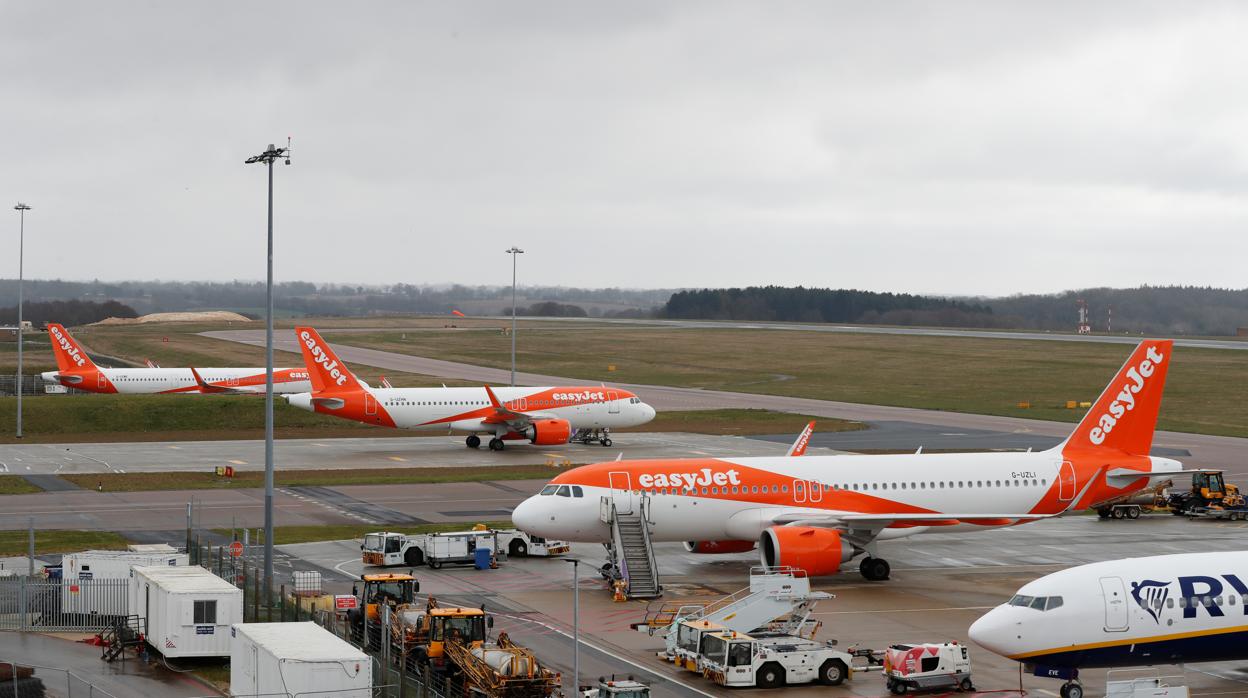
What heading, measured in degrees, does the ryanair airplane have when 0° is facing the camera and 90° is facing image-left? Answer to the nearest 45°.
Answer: approximately 90°

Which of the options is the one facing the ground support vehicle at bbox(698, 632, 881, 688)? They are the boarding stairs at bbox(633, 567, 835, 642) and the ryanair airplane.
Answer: the ryanair airplane

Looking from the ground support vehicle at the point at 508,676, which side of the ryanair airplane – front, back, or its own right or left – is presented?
front

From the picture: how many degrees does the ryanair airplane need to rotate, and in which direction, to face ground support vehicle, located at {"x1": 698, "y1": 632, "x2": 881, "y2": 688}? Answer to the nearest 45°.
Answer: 0° — it already faces it

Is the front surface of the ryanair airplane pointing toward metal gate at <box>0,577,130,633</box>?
yes

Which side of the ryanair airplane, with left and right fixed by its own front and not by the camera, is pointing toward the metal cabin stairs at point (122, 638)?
front

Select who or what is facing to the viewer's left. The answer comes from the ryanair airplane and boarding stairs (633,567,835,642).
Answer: the ryanair airplane

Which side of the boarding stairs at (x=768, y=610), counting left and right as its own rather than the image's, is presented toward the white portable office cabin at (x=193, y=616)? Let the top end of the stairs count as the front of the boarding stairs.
back

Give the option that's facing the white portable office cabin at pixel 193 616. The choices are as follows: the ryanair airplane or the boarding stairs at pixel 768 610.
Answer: the ryanair airplane

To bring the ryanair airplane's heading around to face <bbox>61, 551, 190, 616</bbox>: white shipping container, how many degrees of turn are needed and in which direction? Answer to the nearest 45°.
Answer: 0° — it already faces it

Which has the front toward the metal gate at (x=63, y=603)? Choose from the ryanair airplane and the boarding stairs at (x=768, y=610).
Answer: the ryanair airplane

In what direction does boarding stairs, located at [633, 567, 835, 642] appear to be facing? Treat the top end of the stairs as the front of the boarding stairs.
to the viewer's right

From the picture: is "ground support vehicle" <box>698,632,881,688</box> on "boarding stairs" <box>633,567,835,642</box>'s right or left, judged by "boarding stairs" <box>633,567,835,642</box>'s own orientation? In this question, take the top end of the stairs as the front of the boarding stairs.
on its right

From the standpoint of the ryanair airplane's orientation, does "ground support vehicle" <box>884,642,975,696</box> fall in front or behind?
in front

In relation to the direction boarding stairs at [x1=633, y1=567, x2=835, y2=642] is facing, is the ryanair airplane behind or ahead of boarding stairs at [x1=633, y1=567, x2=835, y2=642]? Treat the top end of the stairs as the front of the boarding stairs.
ahead

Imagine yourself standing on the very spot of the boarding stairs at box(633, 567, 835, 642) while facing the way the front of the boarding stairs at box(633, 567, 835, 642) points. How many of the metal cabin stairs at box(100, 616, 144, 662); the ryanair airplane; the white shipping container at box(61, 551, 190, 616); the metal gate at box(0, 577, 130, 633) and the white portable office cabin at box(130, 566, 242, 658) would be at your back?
4
